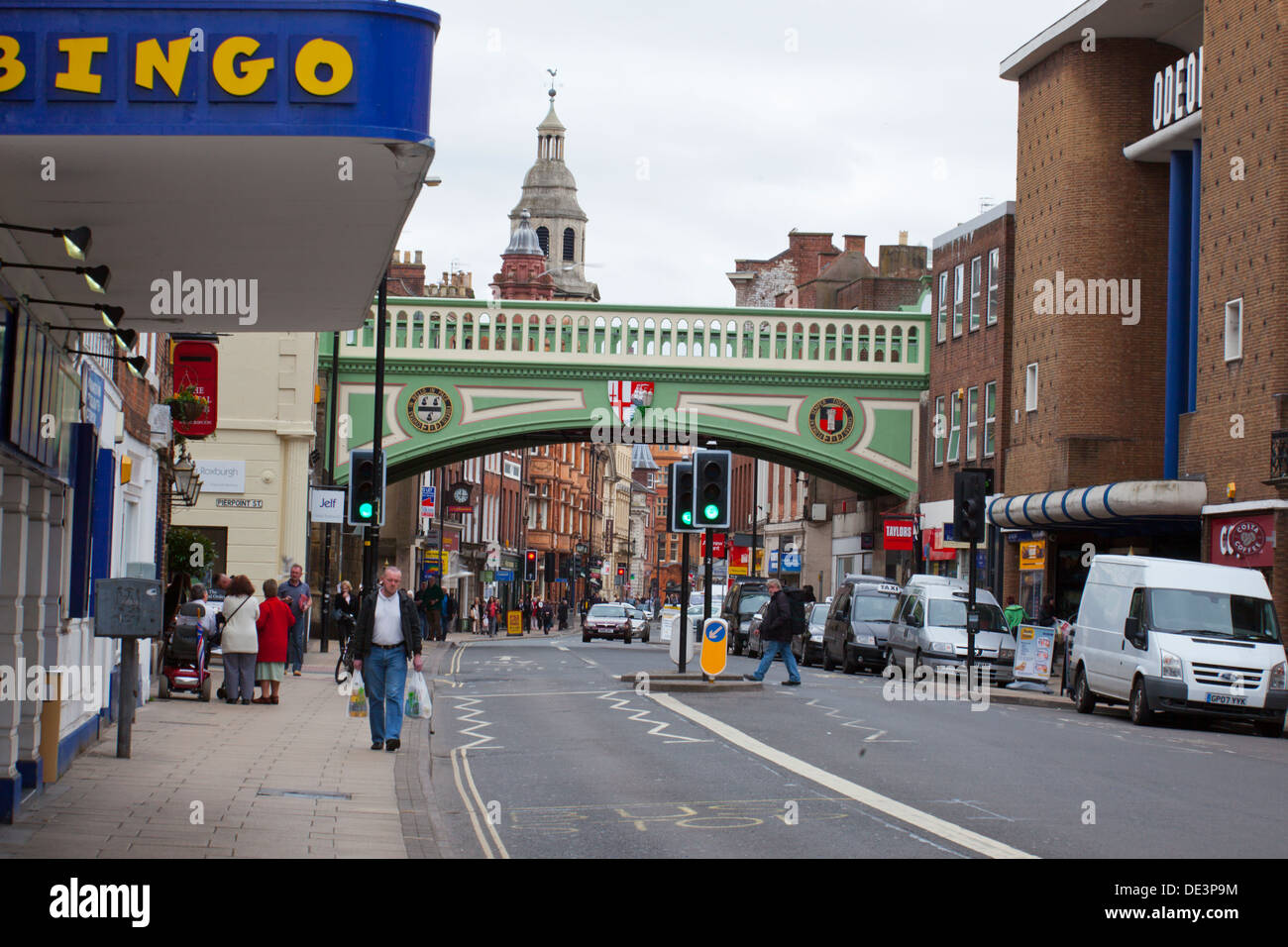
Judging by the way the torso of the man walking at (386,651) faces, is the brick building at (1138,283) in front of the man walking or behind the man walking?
behind

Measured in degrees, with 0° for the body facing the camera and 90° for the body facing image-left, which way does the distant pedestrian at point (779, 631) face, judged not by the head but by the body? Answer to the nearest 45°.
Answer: approximately 90°

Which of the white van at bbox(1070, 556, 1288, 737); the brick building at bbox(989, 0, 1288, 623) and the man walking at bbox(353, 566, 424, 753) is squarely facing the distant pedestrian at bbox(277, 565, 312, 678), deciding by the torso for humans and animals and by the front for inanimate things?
the brick building

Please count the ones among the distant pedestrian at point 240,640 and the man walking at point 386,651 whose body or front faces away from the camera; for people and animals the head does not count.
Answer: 1

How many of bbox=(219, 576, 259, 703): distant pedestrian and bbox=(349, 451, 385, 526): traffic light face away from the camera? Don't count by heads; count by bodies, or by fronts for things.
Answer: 1

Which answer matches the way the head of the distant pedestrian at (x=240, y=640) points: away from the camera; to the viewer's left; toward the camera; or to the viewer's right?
away from the camera
